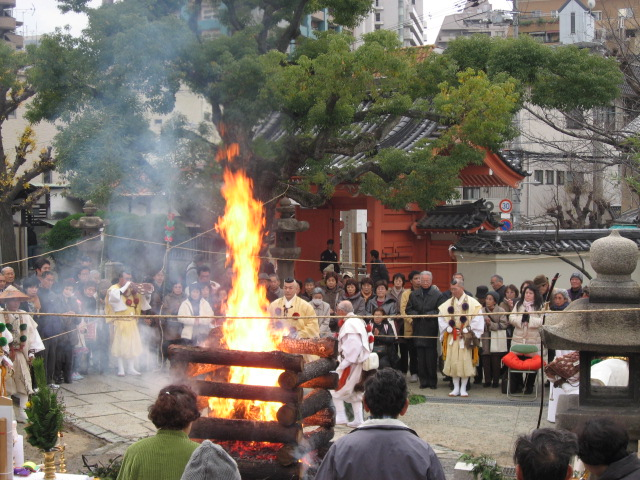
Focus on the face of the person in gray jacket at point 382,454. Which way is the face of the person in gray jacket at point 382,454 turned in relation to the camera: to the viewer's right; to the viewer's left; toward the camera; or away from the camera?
away from the camera

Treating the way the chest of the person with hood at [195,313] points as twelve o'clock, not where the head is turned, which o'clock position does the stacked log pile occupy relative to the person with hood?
The stacked log pile is roughly at 12 o'clock from the person with hood.

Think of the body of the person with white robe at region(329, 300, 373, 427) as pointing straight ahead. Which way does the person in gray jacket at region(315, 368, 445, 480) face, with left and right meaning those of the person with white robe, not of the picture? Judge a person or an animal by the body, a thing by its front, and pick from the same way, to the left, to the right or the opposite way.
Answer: to the right

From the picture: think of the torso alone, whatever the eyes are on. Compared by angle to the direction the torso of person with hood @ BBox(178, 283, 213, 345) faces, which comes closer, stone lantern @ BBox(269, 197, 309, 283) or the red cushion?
the red cushion

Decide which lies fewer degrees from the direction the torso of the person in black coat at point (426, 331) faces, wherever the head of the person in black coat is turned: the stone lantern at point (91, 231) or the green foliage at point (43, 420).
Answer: the green foliage

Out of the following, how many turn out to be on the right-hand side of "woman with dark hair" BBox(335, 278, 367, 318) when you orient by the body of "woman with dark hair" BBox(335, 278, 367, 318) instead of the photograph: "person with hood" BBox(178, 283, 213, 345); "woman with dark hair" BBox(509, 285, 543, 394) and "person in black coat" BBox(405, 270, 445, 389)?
1

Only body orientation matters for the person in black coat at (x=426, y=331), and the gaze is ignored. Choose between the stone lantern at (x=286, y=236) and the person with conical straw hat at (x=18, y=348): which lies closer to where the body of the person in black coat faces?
the person with conical straw hat

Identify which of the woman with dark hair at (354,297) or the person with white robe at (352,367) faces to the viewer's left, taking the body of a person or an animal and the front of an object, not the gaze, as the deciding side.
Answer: the person with white robe

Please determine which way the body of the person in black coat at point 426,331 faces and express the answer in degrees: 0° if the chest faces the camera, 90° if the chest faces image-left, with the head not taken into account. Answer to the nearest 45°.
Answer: approximately 0°

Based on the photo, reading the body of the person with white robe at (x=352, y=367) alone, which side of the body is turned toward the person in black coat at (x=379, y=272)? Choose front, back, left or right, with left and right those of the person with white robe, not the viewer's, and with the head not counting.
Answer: right

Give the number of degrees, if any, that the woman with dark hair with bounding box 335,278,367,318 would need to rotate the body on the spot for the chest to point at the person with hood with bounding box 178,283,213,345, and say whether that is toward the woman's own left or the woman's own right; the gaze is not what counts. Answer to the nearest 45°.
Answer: approximately 90° to the woman's own right

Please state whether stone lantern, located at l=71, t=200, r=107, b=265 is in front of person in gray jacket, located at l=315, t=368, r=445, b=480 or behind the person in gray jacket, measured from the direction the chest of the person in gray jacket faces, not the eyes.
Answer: in front

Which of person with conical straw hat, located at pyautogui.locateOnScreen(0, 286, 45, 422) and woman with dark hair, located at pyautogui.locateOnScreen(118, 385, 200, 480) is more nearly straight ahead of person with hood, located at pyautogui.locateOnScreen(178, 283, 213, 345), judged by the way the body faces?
the woman with dark hair

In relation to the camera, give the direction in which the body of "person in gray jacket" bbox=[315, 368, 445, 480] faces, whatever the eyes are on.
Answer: away from the camera

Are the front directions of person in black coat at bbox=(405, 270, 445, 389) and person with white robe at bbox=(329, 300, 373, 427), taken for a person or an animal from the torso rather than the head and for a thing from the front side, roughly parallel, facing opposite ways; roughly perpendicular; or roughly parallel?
roughly perpendicular
